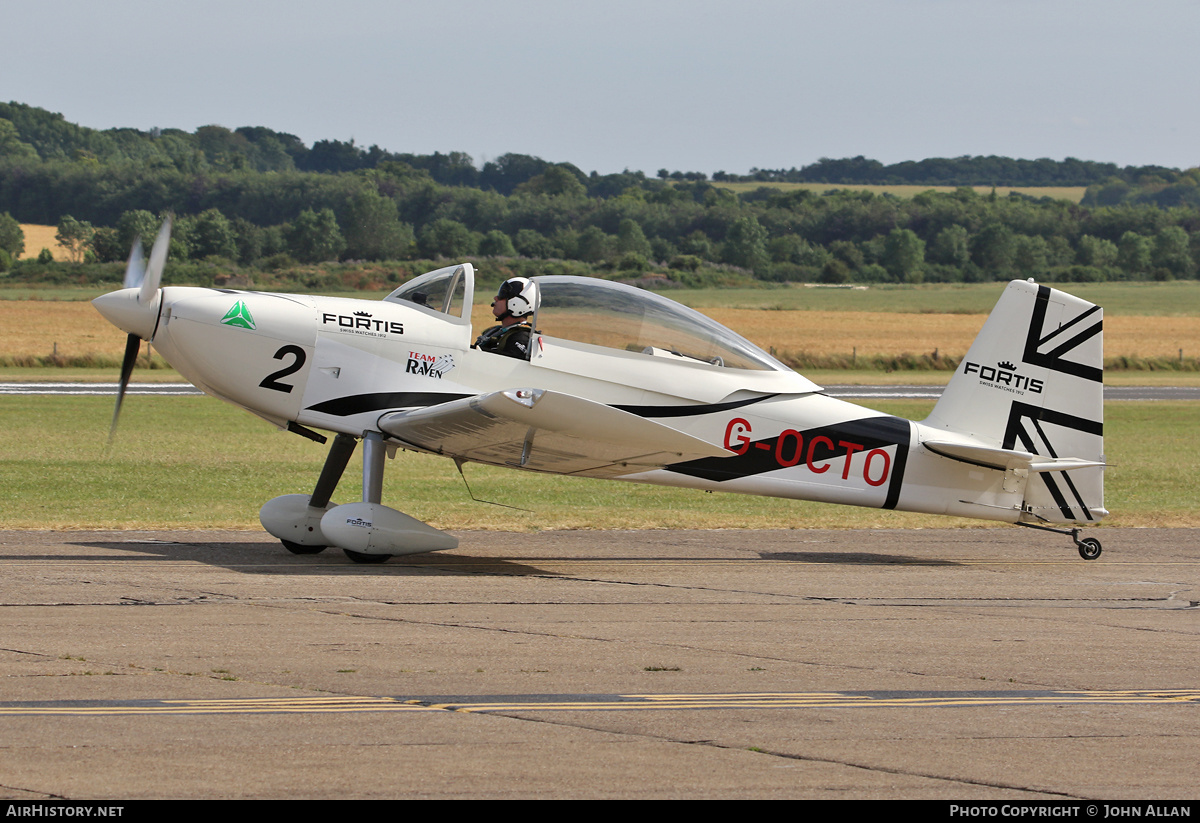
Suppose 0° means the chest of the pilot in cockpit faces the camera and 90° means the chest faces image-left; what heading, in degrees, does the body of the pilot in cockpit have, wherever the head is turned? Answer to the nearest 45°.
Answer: approximately 90°

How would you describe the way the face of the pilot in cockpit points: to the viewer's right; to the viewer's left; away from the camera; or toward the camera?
to the viewer's left

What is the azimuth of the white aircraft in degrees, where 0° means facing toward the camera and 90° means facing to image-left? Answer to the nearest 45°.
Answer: approximately 90°
